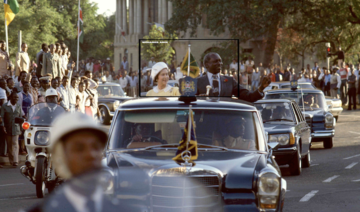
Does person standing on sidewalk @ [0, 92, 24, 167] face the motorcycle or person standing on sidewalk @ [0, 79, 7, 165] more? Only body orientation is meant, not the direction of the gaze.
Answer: the motorcycle

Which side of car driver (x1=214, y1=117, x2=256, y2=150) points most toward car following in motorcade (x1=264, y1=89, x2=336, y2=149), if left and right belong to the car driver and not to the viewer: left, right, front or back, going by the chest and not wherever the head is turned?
back

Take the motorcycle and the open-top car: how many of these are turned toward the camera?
2

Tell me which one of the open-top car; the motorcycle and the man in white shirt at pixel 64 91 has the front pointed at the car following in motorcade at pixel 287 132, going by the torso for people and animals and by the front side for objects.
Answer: the man in white shirt

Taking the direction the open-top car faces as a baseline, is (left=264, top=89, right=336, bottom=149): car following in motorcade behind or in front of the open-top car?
behind

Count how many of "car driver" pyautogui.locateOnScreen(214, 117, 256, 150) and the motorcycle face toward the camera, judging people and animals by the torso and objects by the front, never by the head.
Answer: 2

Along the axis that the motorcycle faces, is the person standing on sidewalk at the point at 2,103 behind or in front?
behind

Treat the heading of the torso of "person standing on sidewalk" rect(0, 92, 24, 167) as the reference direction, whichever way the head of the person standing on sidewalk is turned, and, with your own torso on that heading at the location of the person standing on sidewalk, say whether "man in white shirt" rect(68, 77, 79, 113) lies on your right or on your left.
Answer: on your left

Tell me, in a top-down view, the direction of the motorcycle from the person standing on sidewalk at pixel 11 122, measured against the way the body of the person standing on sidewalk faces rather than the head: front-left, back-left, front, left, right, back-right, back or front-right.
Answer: front-right

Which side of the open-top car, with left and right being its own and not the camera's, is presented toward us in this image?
front

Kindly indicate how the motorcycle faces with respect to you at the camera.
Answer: facing the viewer

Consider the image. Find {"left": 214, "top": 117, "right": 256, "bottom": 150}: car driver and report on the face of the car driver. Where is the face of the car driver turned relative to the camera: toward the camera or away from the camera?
toward the camera
